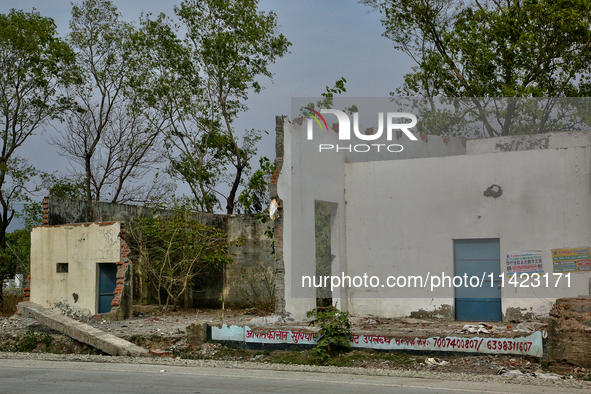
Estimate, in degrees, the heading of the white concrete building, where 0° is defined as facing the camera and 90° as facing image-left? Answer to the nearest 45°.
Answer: approximately 0°

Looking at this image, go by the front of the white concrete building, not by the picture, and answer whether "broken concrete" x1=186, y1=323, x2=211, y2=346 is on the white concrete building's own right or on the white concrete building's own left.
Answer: on the white concrete building's own right

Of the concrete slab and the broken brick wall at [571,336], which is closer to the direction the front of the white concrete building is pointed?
the broken brick wall

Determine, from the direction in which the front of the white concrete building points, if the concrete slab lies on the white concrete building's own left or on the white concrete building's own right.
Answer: on the white concrete building's own right

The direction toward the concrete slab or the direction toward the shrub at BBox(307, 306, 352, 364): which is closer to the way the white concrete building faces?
the shrub

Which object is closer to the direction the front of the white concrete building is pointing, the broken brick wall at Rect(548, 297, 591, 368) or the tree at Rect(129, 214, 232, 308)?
the broken brick wall

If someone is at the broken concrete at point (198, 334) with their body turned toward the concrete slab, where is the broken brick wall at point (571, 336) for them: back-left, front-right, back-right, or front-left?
back-left

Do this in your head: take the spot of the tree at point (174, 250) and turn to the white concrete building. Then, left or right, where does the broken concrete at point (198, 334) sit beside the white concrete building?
right
